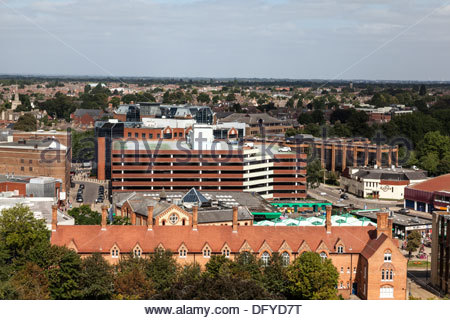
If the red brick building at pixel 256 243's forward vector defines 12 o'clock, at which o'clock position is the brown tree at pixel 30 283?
The brown tree is roughly at 2 o'clock from the red brick building.

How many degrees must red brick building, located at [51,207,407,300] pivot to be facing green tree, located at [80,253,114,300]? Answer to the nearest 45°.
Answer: approximately 45° to its right

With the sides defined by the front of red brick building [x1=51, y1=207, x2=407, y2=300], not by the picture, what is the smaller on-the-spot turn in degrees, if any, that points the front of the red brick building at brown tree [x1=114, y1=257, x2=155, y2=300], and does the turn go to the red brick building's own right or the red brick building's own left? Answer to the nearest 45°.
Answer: approximately 45° to the red brick building's own right

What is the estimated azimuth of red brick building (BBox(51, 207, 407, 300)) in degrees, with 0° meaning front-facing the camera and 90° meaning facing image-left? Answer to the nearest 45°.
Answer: approximately 0°

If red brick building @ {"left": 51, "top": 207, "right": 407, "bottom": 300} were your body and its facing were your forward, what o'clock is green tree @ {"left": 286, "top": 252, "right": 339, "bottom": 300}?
The green tree is roughly at 11 o'clock from the red brick building.

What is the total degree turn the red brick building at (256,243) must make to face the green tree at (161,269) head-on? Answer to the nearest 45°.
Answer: approximately 45° to its right
